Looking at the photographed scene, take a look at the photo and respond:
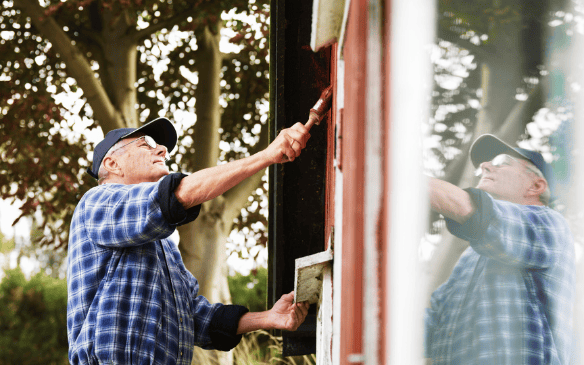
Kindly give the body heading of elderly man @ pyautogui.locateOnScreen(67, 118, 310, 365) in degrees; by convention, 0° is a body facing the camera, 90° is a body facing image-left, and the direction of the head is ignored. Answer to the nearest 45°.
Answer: approximately 270°

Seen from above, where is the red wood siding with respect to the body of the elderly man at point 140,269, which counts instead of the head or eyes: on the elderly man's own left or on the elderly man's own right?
on the elderly man's own right

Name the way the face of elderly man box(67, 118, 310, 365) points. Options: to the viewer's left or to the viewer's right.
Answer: to the viewer's right
